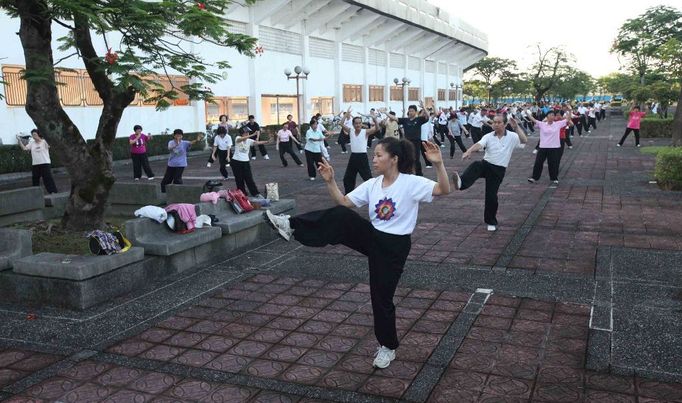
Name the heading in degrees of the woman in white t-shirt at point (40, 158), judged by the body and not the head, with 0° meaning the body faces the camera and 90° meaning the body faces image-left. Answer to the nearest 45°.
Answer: approximately 45°

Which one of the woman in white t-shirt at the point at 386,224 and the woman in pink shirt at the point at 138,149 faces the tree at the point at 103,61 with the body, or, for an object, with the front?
the woman in pink shirt

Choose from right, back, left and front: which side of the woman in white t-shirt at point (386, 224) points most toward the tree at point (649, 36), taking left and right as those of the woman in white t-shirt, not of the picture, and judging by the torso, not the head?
back

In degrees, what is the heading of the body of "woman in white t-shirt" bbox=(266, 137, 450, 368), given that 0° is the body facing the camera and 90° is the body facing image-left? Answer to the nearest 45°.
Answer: approximately 45°

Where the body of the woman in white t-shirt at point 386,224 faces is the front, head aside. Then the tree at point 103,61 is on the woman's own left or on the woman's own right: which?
on the woman's own right

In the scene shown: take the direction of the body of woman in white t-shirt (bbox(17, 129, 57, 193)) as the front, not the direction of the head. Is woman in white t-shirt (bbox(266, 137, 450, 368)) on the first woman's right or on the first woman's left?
on the first woman's left

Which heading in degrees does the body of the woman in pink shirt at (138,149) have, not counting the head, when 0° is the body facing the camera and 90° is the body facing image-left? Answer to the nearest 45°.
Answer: approximately 0°

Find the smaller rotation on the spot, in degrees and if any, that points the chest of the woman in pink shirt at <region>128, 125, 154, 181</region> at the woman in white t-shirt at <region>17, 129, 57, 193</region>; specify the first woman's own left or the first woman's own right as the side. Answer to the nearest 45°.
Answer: approximately 45° to the first woman's own right

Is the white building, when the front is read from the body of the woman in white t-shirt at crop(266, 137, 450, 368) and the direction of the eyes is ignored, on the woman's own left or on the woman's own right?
on the woman's own right

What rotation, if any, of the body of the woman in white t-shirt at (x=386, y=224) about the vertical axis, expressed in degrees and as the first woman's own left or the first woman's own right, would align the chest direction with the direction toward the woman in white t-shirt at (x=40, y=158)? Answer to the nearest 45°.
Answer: approximately 90° to the first woman's own right
